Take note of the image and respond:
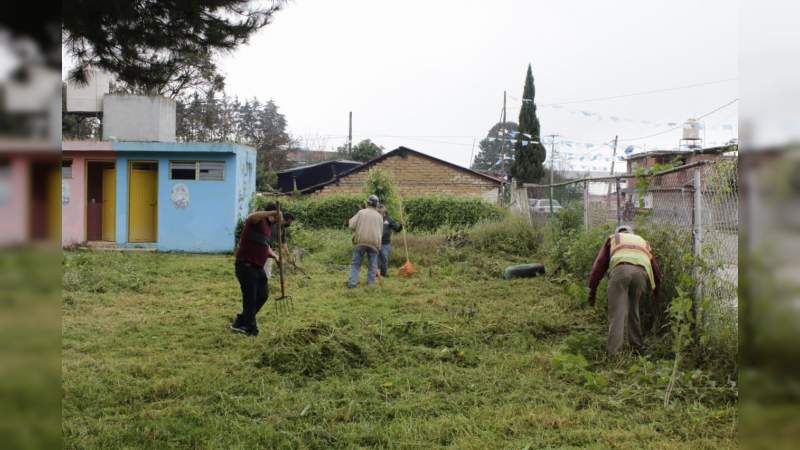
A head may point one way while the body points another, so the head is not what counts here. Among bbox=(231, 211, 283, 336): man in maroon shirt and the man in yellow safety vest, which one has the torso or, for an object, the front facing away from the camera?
the man in yellow safety vest

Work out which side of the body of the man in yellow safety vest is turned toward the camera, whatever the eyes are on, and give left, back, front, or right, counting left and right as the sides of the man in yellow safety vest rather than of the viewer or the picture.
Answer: back

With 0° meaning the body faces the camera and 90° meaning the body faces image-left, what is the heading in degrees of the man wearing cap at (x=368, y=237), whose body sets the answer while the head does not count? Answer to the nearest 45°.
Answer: approximately 180°

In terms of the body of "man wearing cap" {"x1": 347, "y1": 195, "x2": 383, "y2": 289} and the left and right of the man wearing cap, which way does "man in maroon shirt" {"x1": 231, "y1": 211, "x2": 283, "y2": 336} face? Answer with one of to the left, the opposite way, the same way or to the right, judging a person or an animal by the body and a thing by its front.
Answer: to the right

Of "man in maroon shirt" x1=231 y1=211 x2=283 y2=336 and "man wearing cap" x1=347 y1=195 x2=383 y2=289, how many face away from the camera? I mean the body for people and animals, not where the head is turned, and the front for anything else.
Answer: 1

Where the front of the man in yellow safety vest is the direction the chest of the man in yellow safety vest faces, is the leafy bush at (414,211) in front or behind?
in front

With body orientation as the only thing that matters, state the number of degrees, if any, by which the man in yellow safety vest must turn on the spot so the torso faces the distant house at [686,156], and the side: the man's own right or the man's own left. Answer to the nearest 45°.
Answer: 0° — they already face it

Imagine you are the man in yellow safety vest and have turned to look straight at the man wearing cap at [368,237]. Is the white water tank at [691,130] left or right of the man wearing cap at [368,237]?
right

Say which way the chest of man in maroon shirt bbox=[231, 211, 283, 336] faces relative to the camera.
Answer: to the viewer's right

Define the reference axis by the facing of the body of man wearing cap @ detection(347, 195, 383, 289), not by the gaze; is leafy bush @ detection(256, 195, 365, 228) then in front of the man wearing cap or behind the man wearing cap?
in front
